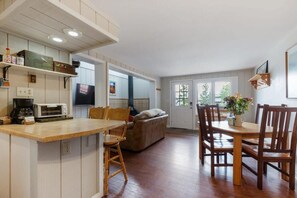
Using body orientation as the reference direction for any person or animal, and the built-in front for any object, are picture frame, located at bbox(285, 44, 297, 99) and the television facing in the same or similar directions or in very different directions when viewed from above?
very different directions

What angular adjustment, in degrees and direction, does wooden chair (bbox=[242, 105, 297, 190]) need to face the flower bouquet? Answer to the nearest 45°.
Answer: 0° — it already faces it

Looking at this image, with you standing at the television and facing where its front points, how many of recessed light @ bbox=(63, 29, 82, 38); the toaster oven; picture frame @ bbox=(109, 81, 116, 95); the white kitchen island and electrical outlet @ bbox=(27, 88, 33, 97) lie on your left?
1

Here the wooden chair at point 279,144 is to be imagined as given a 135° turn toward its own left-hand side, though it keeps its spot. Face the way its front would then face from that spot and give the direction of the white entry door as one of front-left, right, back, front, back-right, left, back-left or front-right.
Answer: back-right

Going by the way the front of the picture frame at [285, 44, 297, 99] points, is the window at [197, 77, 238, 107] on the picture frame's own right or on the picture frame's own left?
on the picture frame's own right

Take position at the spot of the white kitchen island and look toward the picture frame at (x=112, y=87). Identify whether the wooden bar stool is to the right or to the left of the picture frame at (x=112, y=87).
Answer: right

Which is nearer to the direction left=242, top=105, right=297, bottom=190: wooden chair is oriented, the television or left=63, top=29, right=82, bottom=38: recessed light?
the television

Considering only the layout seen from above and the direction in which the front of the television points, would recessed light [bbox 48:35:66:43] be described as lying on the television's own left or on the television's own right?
on the television's own right

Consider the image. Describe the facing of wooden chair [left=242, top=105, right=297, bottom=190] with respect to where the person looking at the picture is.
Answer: facing away from the viewer and to the left of the viewer

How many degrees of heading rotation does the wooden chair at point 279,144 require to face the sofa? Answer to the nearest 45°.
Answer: approximately 45° to its left

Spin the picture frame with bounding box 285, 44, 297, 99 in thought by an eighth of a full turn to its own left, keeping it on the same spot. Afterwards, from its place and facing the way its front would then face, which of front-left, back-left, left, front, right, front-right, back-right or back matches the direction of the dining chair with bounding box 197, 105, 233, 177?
front

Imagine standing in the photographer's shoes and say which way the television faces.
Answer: facing the viewer and to the right of the viewer

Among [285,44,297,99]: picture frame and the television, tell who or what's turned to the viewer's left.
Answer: the picture frame

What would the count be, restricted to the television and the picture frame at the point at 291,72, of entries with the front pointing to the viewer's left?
1

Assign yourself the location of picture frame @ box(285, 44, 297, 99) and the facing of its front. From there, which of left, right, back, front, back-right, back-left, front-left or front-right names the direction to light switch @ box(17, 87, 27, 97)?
front-left

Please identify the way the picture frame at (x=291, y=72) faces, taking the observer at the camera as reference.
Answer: facing to the left of the viewer

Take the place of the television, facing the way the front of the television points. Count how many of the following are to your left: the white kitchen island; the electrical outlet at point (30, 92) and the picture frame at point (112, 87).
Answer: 1
